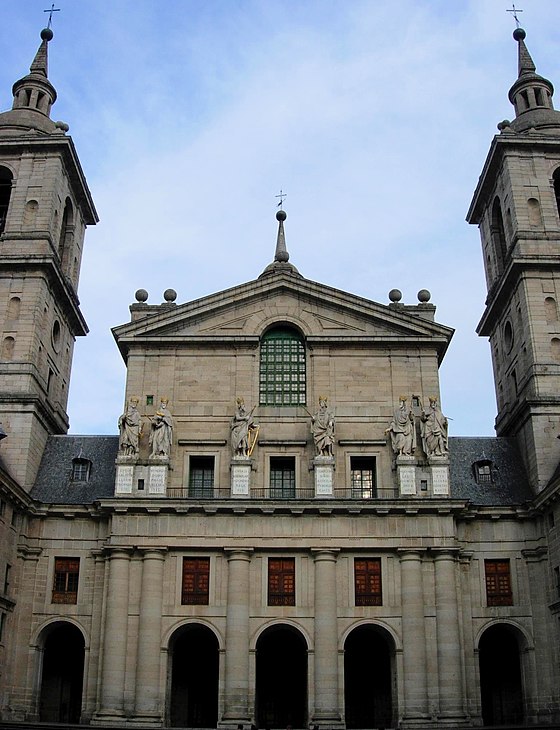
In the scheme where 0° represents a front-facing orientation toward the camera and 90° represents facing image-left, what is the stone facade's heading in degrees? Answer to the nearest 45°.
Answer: approximately 0°
